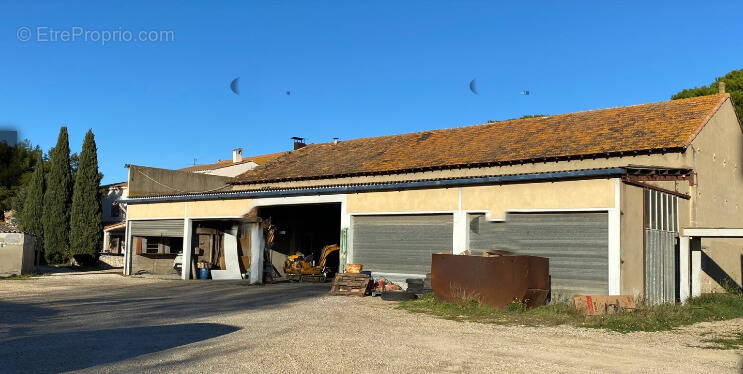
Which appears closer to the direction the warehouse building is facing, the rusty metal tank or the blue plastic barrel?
the rusty metal tank

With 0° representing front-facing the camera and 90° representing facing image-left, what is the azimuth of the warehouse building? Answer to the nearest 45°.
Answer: approximately 45°

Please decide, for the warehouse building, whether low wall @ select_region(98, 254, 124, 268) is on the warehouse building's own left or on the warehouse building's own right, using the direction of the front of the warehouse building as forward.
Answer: on the warehouse building's own right

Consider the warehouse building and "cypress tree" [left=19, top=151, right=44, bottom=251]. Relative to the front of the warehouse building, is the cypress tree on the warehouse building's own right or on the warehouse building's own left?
on the warehouse building's own right

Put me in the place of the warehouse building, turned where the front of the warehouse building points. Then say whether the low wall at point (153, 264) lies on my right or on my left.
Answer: on my right

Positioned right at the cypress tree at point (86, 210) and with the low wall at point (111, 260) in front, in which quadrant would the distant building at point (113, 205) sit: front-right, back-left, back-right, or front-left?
back-left

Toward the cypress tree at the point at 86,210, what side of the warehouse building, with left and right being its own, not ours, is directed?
right
